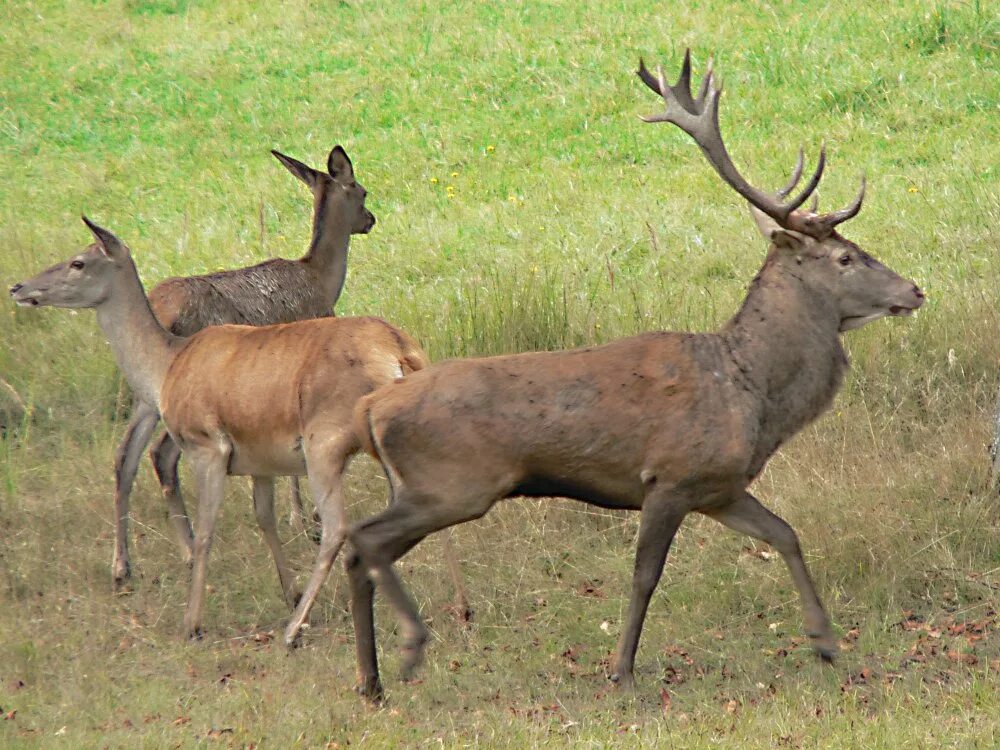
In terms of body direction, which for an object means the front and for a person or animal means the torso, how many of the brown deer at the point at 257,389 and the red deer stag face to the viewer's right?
1

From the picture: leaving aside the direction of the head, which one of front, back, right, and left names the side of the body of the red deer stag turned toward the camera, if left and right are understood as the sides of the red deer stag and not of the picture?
right

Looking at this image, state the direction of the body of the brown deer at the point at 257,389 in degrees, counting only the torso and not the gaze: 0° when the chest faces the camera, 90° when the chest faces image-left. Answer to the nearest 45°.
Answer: approximately 90°

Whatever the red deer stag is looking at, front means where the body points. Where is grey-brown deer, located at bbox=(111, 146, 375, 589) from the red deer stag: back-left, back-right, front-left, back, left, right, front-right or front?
back-left

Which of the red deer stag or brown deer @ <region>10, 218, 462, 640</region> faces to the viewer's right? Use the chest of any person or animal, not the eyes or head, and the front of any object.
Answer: the red deer stag

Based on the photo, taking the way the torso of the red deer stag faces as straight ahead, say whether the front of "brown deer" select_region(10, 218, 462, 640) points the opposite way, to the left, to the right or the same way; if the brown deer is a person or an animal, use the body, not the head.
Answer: the opposite way

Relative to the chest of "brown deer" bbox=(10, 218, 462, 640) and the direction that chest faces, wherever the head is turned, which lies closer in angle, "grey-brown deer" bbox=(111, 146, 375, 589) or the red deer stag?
the grey-brown deer

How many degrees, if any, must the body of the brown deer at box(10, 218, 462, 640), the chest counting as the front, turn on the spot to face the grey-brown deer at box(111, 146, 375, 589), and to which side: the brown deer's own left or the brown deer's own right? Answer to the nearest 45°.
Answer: approximately 90° to the brown deer's own right

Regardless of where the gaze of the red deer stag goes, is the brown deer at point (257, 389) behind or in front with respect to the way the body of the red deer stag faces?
behind
